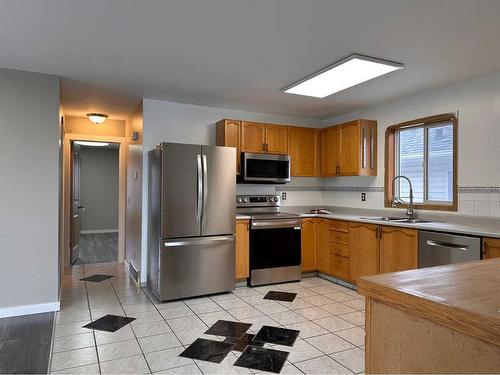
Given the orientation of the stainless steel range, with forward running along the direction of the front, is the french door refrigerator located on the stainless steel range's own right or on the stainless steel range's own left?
on the stainless steel range's own right

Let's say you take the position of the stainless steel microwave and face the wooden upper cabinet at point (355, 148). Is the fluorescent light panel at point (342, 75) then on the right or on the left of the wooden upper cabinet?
right

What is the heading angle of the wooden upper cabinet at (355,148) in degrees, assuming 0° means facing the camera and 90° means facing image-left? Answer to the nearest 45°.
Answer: approximately 45°

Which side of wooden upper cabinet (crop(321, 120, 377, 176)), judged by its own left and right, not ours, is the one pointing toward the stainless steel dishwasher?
left
